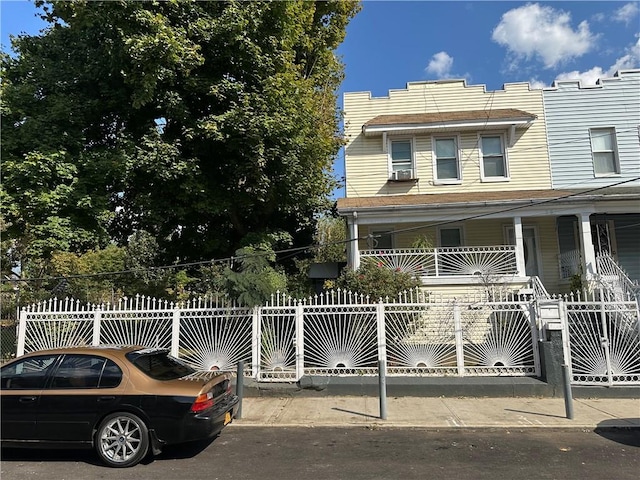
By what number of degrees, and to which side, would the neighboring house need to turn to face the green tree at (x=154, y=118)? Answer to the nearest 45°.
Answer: approximately 45° to its right

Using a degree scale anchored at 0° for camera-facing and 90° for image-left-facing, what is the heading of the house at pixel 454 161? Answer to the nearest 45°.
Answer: approximately 0°

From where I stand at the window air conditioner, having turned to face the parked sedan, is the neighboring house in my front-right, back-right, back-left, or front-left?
back-left

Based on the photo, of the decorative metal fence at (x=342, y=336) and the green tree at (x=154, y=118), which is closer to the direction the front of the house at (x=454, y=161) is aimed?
the decorative metal fence

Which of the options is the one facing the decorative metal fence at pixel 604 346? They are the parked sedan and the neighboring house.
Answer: the neighboring house

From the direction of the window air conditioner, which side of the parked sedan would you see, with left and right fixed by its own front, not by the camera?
right

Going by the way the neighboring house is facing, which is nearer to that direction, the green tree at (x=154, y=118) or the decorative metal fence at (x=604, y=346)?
the decorative metal fence

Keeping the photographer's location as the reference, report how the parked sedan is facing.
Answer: facing away from the viewer and to the left of the viewer

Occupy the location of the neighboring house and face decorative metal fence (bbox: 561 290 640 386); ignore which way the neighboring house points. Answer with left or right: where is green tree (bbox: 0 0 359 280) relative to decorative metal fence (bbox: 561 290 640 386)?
right

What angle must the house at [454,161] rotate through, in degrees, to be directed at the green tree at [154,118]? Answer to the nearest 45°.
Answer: approximately 45° to its right

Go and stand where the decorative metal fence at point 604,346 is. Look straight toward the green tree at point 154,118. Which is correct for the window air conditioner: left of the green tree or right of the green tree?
right

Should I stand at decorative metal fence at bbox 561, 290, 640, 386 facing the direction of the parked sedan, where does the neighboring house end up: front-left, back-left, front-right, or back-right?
back-right

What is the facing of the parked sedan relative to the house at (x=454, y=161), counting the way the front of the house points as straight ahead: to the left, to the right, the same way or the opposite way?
to the right

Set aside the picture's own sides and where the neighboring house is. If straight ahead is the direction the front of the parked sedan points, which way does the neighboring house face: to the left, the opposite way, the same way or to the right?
to the left
